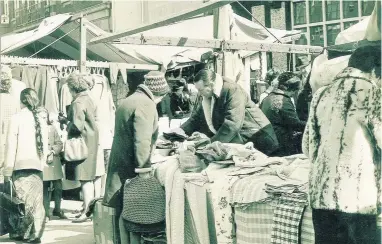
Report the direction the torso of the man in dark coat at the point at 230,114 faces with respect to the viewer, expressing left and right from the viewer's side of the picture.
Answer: facing the viewer and to the left of the viewer

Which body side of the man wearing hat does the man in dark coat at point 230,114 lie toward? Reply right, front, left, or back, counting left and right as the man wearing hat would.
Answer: front

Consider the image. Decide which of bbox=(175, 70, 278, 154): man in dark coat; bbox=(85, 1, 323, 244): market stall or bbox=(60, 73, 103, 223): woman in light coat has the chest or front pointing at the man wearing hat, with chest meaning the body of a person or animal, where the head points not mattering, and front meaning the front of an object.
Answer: the man in dark coat

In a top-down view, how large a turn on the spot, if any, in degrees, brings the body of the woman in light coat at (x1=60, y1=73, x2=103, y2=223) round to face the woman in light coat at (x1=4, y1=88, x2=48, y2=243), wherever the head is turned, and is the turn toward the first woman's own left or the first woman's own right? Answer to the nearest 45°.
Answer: approximately 45° to the first woman's own left

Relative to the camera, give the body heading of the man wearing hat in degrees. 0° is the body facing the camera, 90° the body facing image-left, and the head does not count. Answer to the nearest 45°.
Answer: approximately 225°

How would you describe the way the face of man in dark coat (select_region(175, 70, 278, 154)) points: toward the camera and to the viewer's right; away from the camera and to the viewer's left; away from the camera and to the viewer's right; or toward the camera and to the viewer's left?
toward the camera and to the viewer's left

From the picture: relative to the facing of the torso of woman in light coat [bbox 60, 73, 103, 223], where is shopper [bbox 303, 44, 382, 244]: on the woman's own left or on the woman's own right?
on the woman's own left
